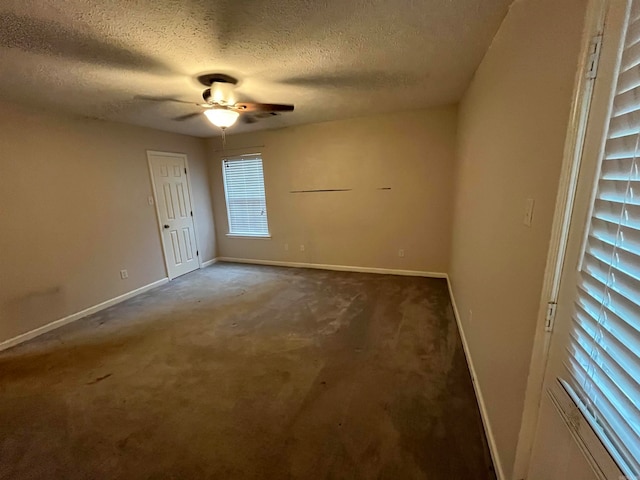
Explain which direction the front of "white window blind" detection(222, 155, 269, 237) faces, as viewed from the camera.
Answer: facing the viewer

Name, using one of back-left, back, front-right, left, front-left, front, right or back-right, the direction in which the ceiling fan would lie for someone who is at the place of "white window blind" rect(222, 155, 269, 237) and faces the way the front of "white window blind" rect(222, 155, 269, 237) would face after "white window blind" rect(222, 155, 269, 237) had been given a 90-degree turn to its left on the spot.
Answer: right

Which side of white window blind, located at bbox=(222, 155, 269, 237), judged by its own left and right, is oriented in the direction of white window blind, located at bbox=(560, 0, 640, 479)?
front
